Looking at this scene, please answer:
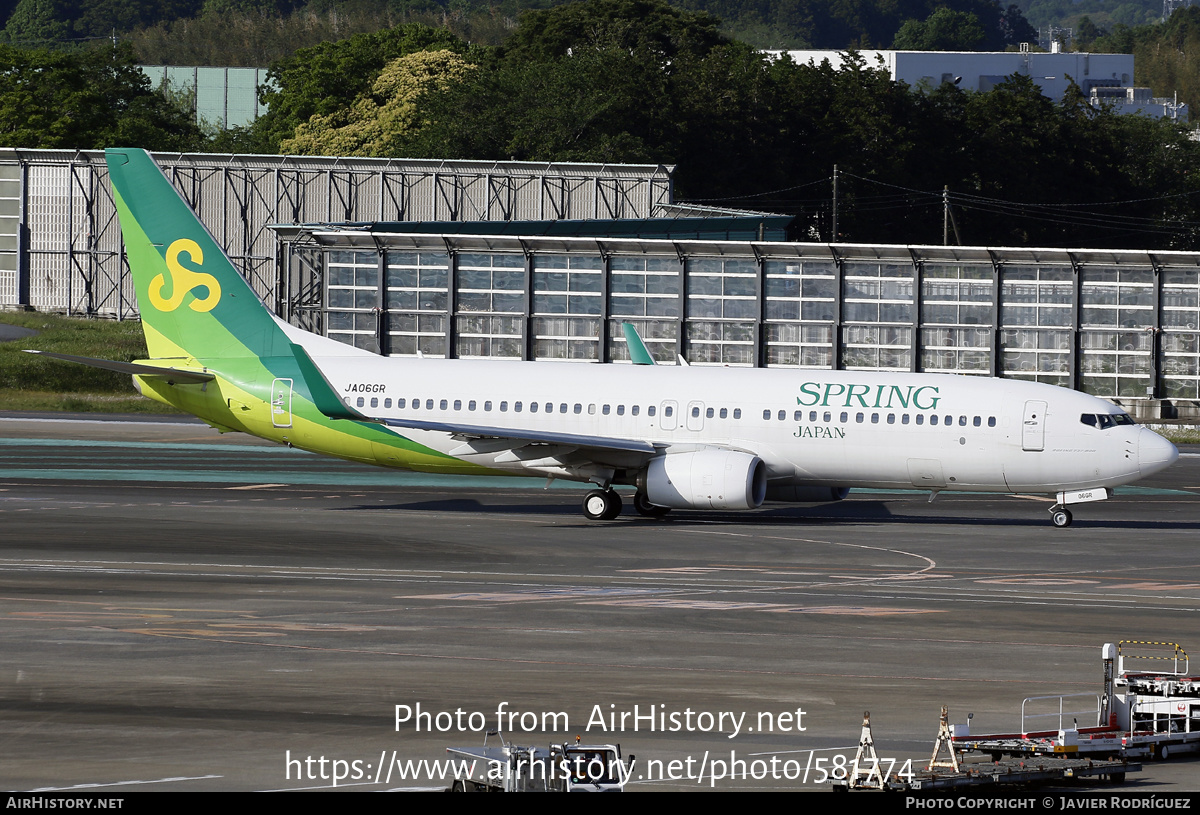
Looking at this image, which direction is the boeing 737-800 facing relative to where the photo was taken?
to the viewer's right

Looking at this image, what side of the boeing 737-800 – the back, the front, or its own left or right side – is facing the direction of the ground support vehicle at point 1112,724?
right

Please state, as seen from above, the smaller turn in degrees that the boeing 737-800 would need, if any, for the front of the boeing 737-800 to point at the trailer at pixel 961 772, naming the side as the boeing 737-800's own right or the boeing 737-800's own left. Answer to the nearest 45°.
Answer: approximately 90° to the boeing 737-800's own right

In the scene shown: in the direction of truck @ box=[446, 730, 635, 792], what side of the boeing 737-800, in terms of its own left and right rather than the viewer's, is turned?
right

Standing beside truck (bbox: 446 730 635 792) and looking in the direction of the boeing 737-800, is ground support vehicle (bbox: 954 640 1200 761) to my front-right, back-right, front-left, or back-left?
front-right

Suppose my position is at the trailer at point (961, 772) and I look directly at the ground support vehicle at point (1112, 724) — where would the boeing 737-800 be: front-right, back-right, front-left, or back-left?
front-left
